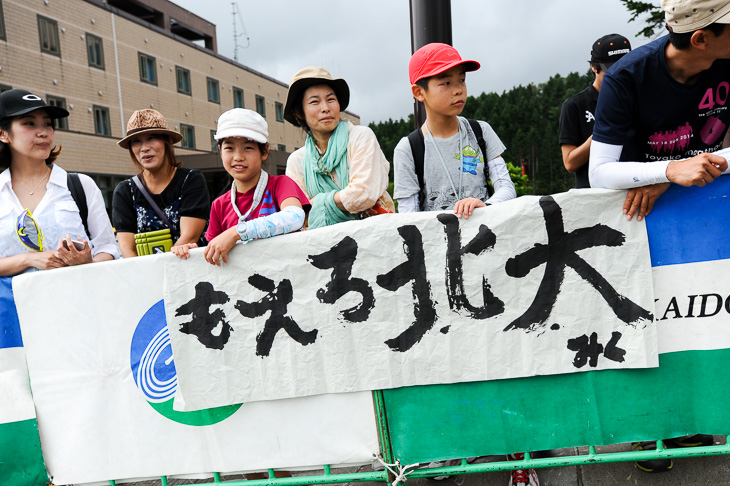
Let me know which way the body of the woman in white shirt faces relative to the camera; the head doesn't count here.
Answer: toward the camera

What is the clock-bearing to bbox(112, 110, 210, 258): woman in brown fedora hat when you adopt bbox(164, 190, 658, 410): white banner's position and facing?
The woman in brown fedora hat is roughly at 4 o'clock from the white banner.

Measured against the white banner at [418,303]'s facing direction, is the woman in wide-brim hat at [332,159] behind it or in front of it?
behind

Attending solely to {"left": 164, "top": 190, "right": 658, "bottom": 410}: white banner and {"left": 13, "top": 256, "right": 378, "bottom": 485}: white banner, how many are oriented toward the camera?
2

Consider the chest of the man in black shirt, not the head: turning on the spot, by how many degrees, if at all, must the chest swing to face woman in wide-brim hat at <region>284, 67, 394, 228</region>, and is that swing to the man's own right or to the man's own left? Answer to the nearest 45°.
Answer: approximately 90° to the man's own right

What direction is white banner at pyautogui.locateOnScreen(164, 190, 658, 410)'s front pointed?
toward the camera

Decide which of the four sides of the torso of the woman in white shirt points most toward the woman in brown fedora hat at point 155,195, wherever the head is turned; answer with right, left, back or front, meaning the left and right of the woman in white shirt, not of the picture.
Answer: left

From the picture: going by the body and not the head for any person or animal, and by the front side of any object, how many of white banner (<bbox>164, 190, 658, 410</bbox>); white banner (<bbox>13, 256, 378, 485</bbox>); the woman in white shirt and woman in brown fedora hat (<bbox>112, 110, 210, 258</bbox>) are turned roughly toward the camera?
4

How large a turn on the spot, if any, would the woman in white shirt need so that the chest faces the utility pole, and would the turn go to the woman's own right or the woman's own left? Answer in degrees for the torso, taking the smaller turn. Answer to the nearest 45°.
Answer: approximately 90° to the woman's own left
